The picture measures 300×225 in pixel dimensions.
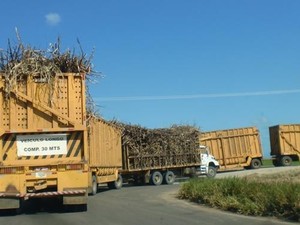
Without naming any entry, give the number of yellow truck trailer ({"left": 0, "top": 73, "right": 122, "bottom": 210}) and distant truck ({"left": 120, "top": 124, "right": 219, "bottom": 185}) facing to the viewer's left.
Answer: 0

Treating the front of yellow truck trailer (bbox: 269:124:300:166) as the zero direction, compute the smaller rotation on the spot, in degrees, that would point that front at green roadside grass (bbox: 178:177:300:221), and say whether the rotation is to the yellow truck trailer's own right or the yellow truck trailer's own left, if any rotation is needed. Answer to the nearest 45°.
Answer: approximately 135° to the yellow truck trailer's own right

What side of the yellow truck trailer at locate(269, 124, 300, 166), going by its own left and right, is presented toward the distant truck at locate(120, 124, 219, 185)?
back

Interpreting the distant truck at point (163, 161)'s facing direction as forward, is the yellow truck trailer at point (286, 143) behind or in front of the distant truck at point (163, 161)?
in front

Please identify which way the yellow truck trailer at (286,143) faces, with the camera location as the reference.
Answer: facing away from the viewer and to the right of the viewer

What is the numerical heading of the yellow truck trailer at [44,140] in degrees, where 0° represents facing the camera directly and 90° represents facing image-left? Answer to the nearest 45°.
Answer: approximately 180°

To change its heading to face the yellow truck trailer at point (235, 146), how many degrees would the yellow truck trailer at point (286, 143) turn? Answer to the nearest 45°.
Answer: approximately 180°

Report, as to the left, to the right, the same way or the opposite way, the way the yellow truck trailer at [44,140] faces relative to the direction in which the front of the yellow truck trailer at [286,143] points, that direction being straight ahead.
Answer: to the left

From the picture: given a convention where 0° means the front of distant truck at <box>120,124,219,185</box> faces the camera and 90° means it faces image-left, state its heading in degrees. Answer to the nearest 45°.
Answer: approximately 225°
